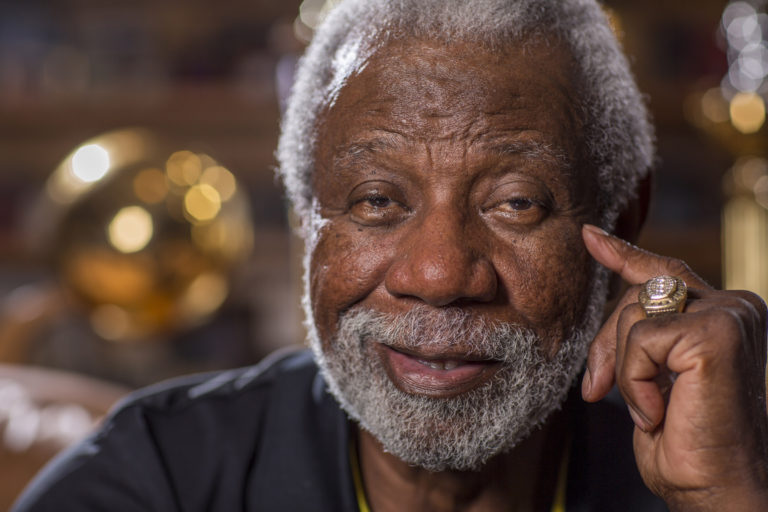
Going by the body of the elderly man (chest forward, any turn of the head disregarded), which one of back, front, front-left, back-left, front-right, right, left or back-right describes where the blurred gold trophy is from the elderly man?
back-right

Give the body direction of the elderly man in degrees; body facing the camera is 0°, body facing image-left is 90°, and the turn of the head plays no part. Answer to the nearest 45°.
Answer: approximately 0°
